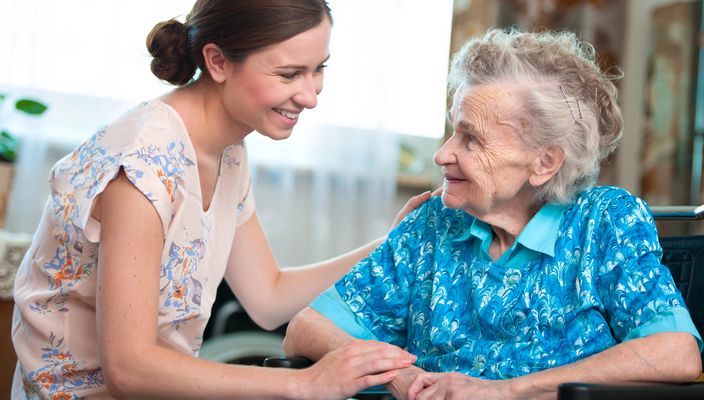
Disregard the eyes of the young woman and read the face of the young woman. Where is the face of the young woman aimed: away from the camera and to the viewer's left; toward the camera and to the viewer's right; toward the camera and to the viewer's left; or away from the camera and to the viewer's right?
toward the camera and to the viewer's right

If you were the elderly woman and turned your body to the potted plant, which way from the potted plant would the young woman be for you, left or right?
left

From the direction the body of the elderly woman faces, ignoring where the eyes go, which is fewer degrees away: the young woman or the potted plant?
the young woman

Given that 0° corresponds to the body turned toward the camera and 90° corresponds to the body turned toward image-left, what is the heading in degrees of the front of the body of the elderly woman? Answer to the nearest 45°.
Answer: approximately 45°

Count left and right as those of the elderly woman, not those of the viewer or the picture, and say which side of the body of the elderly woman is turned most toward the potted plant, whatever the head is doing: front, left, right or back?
right

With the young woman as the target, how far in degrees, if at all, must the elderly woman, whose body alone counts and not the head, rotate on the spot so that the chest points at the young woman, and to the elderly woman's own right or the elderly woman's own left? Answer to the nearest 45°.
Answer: approximately 45° to the elderly woman's own right
